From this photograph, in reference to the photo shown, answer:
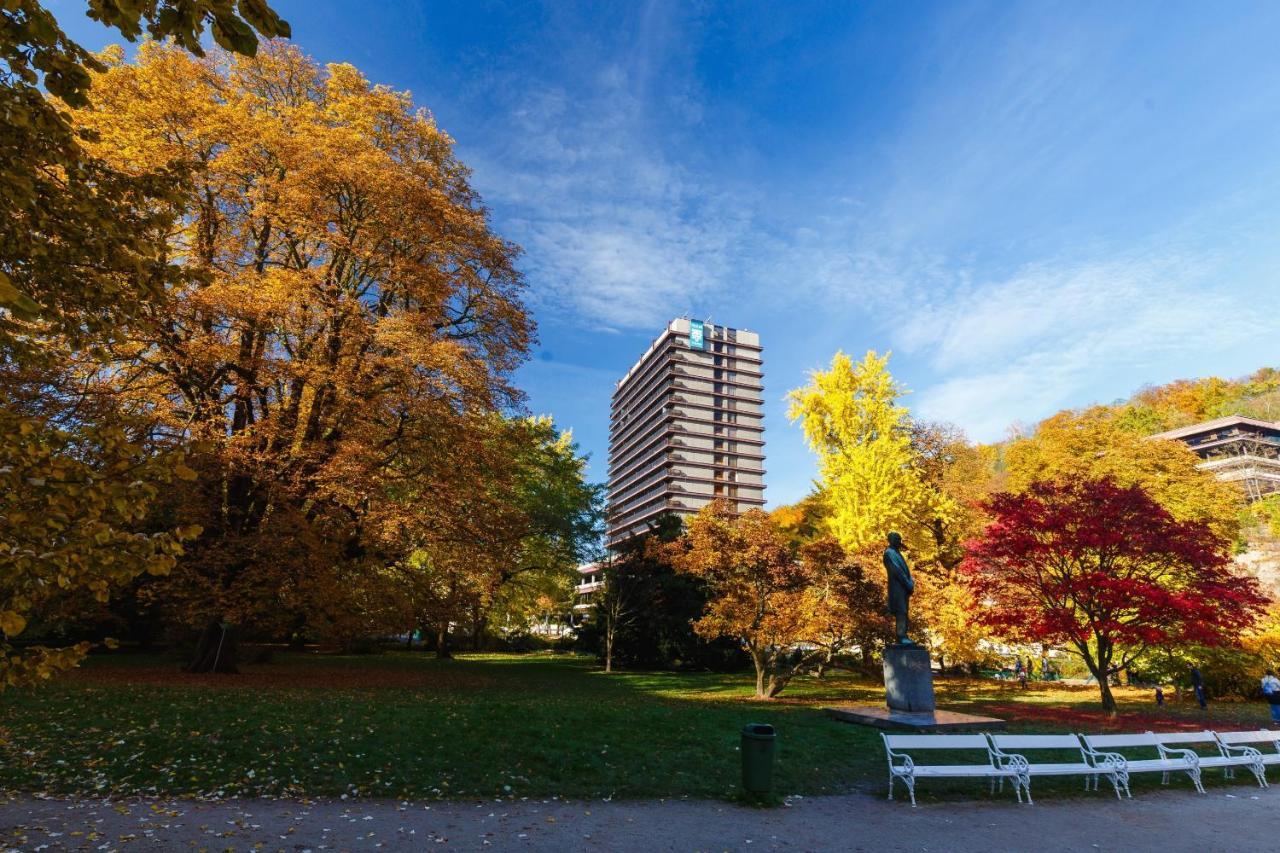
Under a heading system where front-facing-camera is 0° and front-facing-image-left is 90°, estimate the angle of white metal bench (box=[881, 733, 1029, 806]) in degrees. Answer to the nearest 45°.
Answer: approximately 315°

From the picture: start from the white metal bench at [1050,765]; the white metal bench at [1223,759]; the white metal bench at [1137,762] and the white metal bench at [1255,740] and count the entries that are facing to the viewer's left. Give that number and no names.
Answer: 0

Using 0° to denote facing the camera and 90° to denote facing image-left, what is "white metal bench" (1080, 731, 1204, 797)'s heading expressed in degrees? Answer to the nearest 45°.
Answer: approximately 315°

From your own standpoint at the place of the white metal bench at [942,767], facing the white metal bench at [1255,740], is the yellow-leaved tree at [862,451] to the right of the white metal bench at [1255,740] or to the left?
left

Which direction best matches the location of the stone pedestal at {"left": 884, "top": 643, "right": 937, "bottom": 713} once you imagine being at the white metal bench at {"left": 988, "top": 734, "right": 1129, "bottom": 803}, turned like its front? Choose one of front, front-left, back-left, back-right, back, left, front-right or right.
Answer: back

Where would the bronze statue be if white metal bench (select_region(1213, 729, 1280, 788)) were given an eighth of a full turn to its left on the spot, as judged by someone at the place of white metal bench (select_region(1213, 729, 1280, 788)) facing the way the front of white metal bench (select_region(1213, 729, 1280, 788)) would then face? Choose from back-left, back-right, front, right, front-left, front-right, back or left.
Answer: back

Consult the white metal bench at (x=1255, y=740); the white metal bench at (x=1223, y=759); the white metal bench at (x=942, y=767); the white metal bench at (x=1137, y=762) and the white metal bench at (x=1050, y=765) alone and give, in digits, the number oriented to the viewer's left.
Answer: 0

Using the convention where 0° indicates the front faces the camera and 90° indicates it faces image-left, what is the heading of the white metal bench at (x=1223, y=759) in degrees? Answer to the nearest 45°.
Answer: approximately 315°

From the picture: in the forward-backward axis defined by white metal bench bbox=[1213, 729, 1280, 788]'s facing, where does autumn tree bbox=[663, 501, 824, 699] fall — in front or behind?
behind

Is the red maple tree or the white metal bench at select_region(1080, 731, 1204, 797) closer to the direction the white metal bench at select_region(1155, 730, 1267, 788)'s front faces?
the white metal bench

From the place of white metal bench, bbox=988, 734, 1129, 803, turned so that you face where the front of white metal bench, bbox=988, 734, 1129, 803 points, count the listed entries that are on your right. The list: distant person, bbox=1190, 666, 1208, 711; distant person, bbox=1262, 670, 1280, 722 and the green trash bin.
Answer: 1

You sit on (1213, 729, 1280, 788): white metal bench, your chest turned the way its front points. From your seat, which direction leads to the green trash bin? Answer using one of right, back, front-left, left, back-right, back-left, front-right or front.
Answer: right

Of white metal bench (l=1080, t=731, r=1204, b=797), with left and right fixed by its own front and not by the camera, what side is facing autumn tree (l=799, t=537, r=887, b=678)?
back

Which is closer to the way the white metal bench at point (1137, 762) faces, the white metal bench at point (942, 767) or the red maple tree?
the white metal bench

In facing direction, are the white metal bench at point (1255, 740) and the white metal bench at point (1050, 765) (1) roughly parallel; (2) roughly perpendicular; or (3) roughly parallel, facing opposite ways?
roughly parallel

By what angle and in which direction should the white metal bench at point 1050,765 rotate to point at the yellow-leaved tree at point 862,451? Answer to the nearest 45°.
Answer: approximately 135° to its left

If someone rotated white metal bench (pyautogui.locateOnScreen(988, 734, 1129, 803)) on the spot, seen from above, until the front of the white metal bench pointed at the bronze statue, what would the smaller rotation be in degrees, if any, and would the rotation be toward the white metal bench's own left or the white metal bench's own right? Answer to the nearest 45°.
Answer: approximately 180°

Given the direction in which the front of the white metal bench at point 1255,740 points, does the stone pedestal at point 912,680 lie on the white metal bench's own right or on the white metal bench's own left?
on the white metal bench's own right

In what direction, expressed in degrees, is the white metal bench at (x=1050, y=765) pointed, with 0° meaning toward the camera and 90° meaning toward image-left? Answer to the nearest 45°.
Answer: approximately 315°
